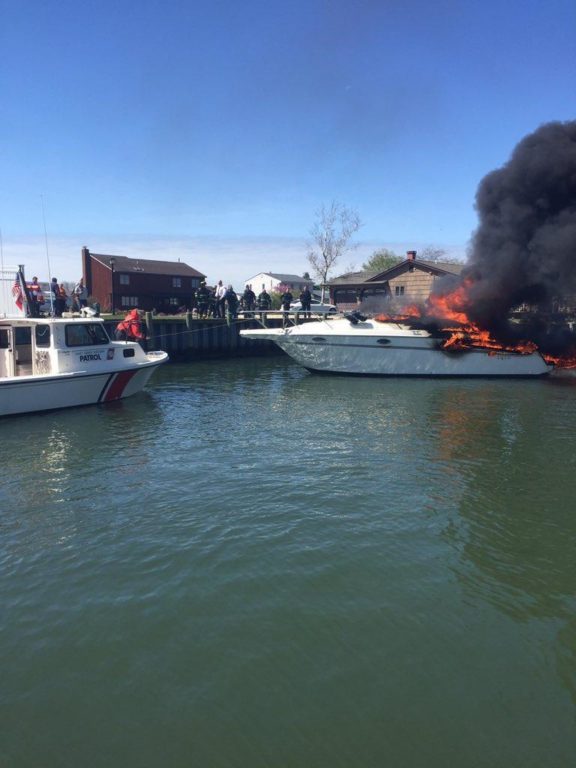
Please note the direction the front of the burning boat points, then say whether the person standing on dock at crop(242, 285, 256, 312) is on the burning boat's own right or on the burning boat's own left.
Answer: on the burning boat's own right

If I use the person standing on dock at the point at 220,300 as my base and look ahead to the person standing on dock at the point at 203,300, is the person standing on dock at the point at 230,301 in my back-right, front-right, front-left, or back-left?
back-left

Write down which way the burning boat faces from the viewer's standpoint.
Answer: facing to the left of the viewer

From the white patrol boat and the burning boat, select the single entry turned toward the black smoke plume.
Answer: the white patrol boat

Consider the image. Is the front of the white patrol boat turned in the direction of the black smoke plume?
yes

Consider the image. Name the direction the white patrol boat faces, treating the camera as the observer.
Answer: facing to the right of the viewer

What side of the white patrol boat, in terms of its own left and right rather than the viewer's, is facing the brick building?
left

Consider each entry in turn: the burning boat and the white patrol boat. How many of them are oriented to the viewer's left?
1
